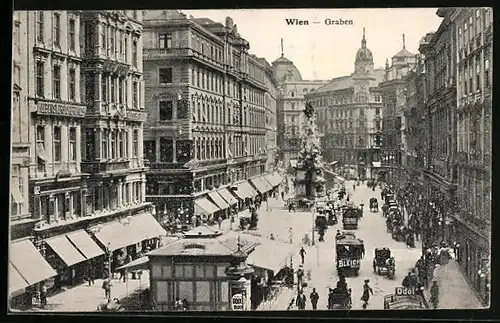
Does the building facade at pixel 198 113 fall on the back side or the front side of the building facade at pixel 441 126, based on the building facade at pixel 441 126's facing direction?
on the front side

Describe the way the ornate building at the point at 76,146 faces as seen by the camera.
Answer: facing the viewer and to the right of the viewer

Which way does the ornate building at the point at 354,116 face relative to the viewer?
toward the camera

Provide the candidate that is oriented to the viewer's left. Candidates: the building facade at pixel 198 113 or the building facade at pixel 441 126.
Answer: the building facade at pixel 441 126

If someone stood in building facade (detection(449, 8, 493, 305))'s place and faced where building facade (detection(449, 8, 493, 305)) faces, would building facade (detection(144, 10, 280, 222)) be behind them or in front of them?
in front

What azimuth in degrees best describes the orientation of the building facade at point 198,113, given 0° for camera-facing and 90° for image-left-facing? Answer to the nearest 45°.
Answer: approximately 315°

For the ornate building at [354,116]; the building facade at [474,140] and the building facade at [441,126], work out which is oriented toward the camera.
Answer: the ornate building

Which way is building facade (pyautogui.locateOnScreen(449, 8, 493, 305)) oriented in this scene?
to the viewer's left

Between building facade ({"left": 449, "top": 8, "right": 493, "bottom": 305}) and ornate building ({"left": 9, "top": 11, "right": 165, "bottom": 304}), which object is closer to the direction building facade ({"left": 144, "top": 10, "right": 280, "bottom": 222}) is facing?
the building facade

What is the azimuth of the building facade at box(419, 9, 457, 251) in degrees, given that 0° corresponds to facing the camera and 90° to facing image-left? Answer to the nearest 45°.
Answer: approximately 90°

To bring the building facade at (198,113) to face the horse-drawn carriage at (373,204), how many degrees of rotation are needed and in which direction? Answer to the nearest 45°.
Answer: approximately 45° to its left
